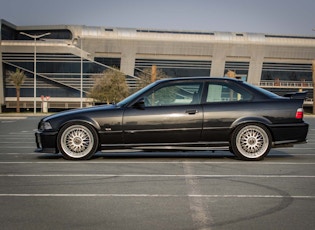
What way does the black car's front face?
to the viewer's left
